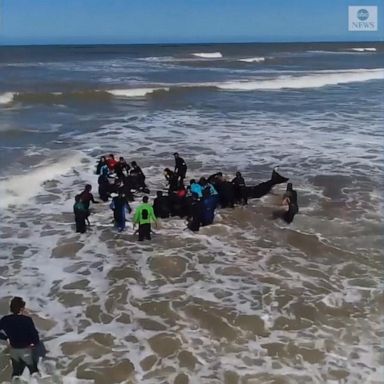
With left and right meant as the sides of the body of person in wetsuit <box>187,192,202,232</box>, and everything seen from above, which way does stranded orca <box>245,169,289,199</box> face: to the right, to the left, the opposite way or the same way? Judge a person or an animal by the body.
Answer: to the left

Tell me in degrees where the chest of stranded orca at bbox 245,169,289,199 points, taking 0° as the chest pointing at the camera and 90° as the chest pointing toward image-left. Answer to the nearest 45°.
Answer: approximately 90°

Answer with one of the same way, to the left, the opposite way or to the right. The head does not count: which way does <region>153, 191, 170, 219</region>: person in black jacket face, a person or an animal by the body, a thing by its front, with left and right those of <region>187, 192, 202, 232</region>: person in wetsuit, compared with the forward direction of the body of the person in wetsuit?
the same way

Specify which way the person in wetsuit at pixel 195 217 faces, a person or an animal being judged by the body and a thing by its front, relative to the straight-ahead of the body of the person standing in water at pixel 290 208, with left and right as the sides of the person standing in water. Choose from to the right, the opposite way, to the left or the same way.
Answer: to the right

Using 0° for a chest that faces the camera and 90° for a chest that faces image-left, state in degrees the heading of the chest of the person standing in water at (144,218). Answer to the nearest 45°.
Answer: approximately 180°

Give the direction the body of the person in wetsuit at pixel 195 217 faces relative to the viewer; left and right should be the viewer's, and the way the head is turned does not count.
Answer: facing away from the viewer

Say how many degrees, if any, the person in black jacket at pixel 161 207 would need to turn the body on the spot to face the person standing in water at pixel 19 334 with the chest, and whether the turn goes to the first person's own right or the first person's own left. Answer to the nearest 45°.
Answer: approximately 180°

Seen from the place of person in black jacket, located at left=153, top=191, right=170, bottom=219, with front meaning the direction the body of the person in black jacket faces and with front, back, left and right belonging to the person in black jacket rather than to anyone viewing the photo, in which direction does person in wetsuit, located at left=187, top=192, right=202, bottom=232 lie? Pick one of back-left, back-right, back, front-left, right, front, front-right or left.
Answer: back-right

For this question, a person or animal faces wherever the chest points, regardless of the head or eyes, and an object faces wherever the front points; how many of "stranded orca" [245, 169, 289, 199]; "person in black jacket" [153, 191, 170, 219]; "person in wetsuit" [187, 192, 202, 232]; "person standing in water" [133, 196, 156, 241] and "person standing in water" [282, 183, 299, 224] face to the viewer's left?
2

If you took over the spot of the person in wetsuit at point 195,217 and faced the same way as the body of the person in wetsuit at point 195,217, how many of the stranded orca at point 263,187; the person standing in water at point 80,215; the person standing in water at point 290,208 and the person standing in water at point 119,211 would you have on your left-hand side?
2

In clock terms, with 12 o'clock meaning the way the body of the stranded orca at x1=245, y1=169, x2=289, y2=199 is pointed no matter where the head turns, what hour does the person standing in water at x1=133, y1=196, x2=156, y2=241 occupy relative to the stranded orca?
The person standing in water is roughly at 10 o'clock from the stranded orca.

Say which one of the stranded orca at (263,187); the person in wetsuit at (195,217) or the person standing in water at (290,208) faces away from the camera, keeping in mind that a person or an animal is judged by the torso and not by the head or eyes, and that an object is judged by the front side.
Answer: the person in wetsuit

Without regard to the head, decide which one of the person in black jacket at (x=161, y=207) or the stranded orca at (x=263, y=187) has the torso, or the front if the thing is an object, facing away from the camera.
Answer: the person in black jacket

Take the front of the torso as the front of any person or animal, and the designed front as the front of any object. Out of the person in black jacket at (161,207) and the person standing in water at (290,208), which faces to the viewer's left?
the person standing in water

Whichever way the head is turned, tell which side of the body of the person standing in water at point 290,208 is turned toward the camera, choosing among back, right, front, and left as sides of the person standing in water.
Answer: left

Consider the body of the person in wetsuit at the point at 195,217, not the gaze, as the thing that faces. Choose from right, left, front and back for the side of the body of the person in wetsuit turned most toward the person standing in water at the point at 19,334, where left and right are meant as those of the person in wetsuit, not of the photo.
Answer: back

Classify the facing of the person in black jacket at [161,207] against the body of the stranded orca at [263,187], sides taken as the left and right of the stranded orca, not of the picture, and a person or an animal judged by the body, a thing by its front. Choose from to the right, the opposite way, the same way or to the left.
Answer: to the right

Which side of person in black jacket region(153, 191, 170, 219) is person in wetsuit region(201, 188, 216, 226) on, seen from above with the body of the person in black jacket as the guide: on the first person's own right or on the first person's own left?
on the first person's own right
